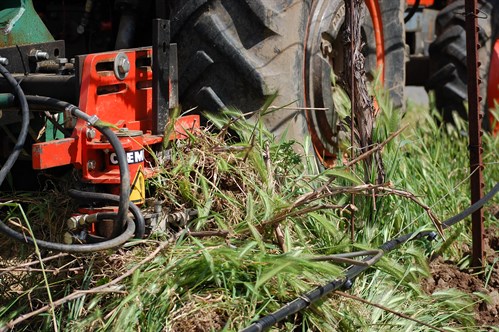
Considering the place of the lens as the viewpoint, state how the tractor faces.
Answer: facing away from the viewer and to the right of the viewer

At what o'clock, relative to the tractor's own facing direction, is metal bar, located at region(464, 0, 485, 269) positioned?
The metal bar is roughly at 1 o'clock from the tractor.

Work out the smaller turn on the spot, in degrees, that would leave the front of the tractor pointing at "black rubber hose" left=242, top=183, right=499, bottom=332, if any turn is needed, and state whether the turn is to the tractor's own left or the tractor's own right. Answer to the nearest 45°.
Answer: approximately 90° to the tractor's own right

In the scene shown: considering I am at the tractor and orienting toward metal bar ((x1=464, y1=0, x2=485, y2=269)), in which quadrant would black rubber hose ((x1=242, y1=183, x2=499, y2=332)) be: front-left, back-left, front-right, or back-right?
front-right

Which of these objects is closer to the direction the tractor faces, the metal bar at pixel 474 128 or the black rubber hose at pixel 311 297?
the metal bar
